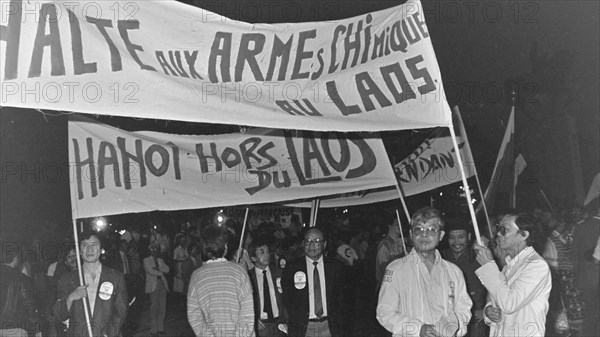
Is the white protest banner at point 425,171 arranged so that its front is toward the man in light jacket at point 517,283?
yes

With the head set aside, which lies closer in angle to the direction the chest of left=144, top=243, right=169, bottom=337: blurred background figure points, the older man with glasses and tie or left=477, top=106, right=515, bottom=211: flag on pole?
the older man with glasses and tie

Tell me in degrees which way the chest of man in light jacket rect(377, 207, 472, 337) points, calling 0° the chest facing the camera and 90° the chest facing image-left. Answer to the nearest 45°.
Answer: approximately 0°

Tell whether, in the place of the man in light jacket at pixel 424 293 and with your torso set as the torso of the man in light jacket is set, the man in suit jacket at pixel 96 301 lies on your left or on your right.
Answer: on your right

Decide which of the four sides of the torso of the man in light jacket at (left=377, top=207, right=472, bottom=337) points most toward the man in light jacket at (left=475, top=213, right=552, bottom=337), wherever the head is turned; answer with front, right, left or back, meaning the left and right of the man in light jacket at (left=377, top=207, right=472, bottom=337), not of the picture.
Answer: left
